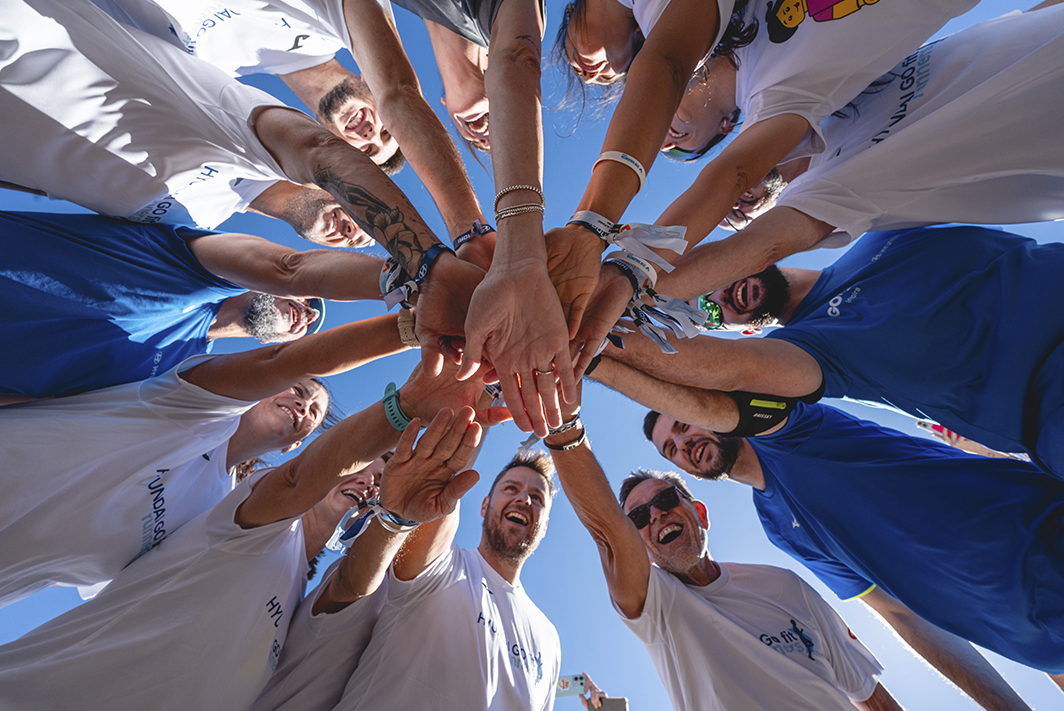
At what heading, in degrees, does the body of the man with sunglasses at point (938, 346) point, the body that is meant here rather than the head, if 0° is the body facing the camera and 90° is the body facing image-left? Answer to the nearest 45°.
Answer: approximately 0°
